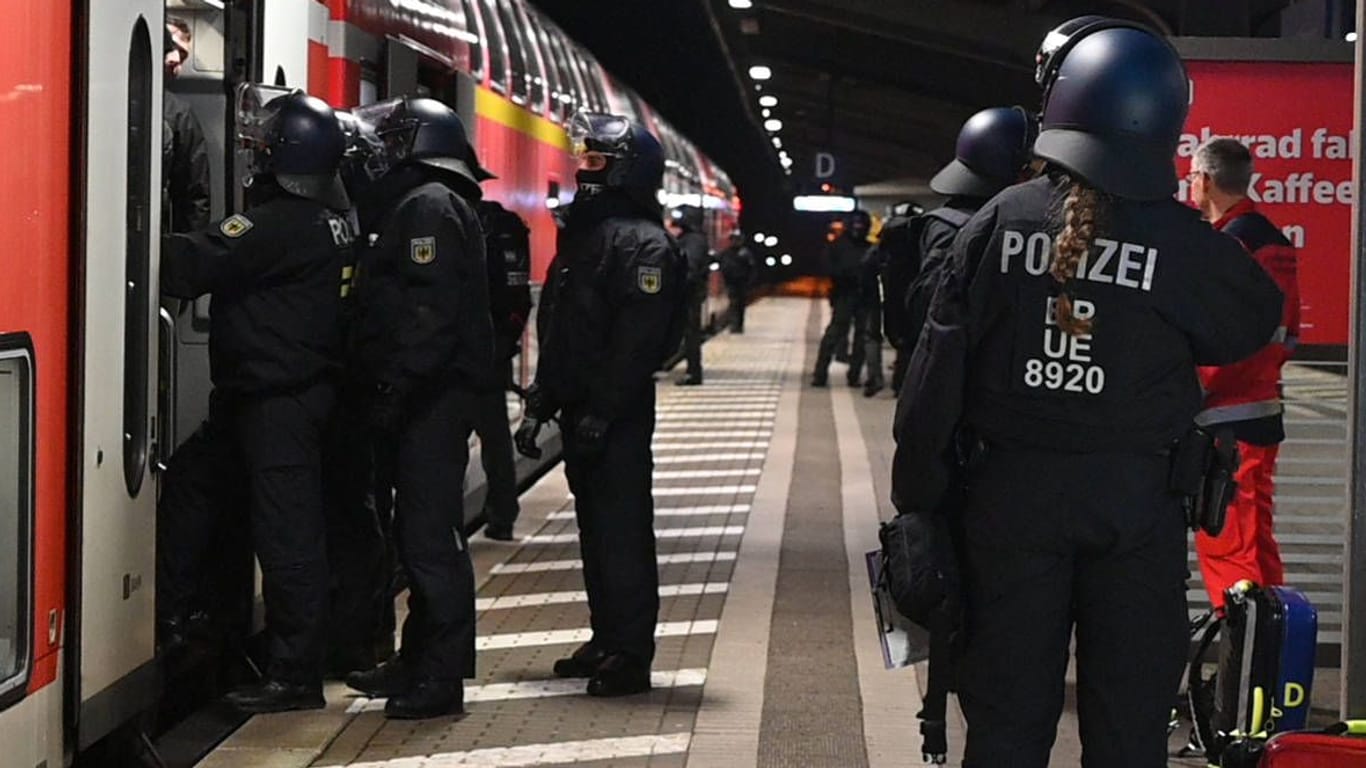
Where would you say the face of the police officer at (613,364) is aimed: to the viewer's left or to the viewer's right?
to the viewer's left

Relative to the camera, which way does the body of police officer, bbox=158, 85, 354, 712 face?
to the viewer's left

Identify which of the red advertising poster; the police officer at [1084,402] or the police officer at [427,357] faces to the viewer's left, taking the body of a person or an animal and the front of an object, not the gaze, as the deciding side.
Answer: the police officer at [427,357]

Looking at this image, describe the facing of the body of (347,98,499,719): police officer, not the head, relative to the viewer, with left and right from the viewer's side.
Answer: facing to the left of the viewer

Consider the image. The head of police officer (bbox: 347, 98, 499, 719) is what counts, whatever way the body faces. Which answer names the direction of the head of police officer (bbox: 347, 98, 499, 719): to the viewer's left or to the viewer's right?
to the viewer's left

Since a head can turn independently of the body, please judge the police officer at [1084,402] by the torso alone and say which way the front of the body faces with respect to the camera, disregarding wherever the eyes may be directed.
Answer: away from the camera
